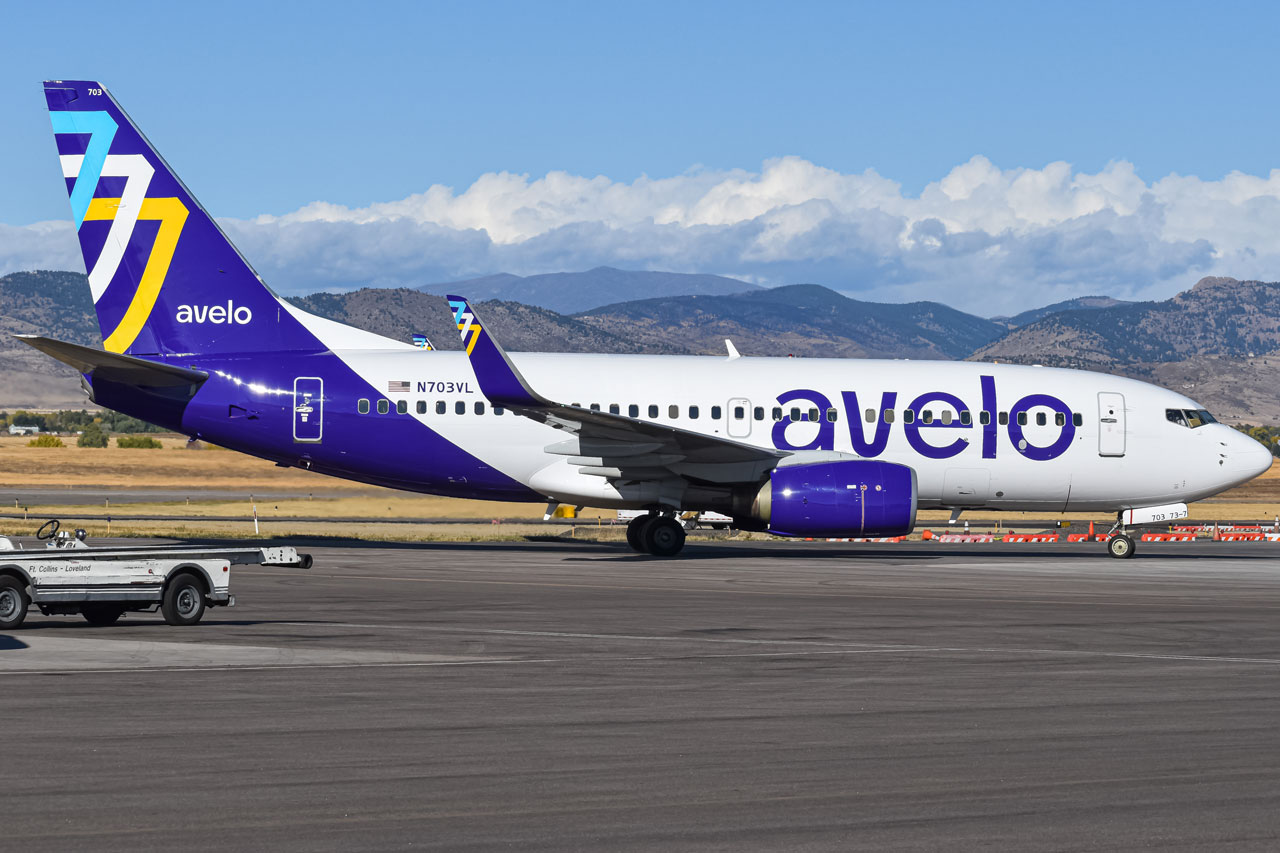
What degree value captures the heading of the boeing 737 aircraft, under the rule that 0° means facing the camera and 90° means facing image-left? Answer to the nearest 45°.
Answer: approximately 270°

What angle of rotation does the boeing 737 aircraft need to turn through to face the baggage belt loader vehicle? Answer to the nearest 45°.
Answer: approximately 90° to its right
